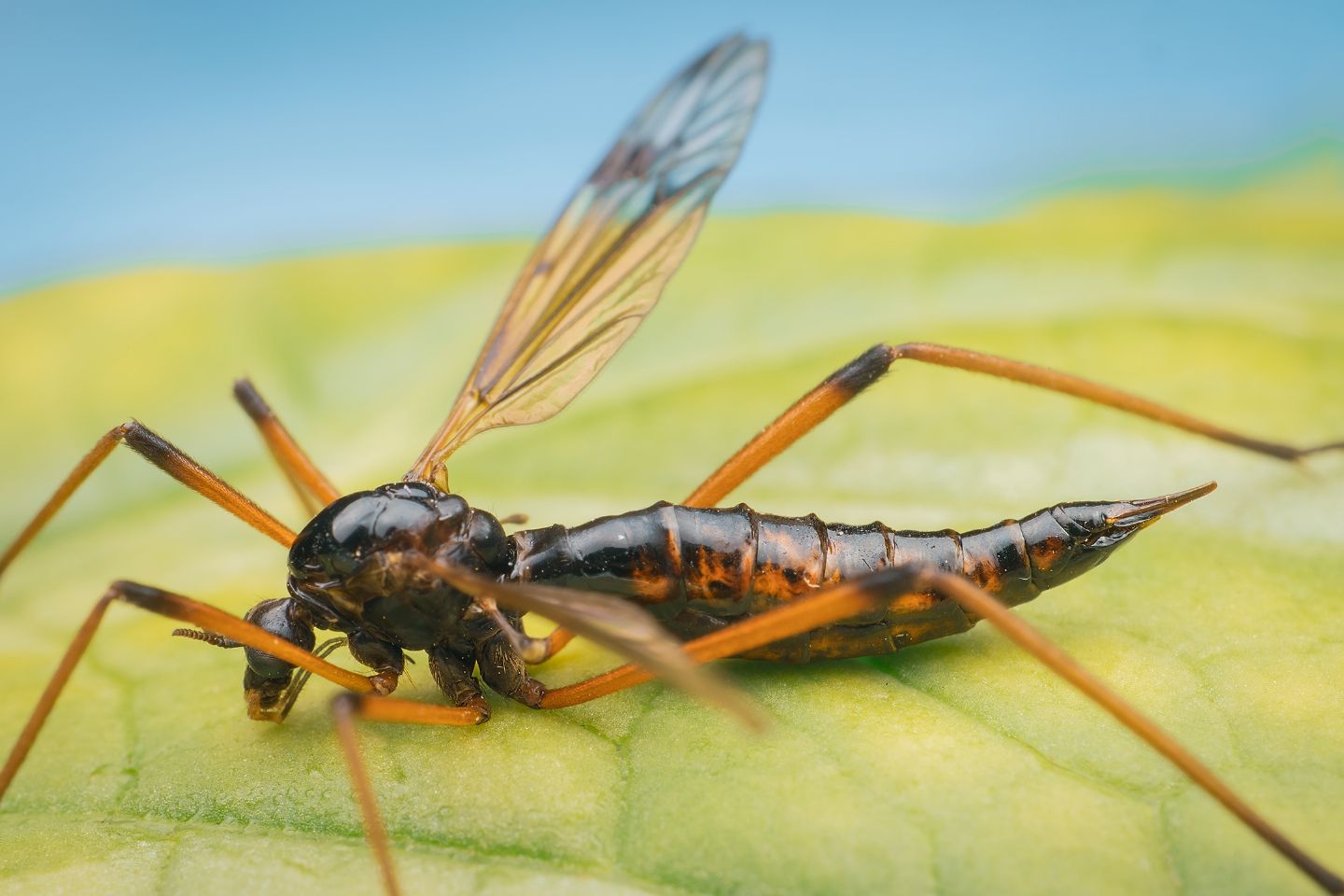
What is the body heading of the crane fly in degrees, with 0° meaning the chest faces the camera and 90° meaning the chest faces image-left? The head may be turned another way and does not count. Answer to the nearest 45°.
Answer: approximately 90°
